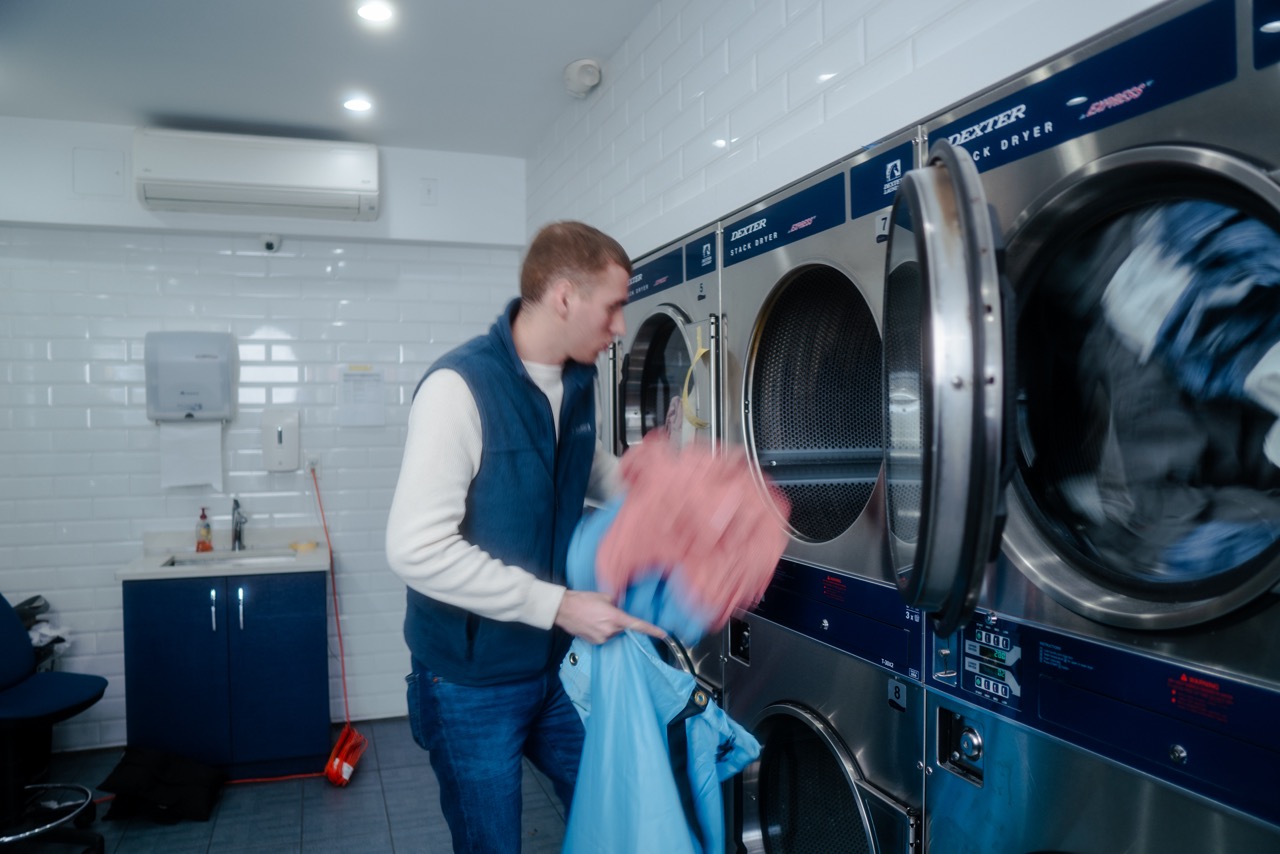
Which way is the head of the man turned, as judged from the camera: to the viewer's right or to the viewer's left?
to the viewer's right

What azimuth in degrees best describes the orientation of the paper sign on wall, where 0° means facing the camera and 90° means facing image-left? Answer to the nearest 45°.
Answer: approximately 0°

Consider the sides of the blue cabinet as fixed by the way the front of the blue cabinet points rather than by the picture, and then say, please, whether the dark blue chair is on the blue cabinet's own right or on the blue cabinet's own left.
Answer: on the blue cabinet's own right

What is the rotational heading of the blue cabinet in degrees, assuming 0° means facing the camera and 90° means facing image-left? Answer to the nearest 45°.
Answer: approximately 0°

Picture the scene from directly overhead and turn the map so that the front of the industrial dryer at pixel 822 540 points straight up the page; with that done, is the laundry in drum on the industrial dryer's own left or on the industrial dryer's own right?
on the industrial dryer's own left

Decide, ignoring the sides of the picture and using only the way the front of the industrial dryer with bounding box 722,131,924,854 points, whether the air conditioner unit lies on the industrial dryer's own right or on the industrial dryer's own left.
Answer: on the industrial dryer's own right
